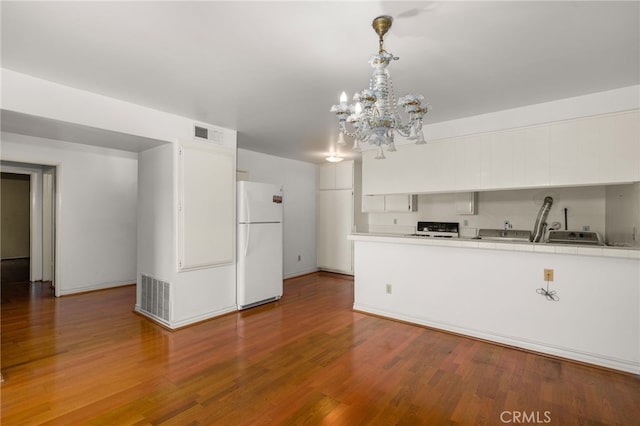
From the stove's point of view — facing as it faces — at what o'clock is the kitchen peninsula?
The kitchen peninsula is roughly at 11 o'clock from the stove.

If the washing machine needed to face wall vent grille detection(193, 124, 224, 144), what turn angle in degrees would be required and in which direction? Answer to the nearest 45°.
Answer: approximately 45° to its right

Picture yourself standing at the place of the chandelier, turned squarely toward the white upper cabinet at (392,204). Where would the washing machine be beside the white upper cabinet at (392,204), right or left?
right

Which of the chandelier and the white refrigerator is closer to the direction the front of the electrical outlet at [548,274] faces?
the chandelier

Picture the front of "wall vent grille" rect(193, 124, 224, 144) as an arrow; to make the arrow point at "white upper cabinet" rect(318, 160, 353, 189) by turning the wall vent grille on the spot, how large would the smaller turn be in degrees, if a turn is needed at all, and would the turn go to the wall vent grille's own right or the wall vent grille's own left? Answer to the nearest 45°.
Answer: approximately 90° to the wall vent grille's own left

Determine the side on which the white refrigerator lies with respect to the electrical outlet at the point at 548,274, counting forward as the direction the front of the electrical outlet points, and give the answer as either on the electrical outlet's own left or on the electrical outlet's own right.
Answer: on the electrical outlet's own right

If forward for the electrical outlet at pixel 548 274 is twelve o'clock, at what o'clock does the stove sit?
The stove is roughly at 4 o'clock from the electrical outlet.

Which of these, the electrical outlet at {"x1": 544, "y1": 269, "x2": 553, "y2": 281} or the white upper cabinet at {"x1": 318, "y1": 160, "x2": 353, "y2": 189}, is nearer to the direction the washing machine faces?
the electrical outlet

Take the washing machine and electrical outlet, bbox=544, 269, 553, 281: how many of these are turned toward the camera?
2

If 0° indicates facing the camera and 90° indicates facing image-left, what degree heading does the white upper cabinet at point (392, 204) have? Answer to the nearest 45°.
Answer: approximately 0°

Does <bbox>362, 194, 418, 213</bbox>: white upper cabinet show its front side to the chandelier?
yes

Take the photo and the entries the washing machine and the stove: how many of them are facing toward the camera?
2

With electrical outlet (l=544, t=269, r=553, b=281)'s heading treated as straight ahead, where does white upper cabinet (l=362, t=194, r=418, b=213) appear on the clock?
The white upper cabinet is roughly at 4 o'clock from the electrical outlet.
